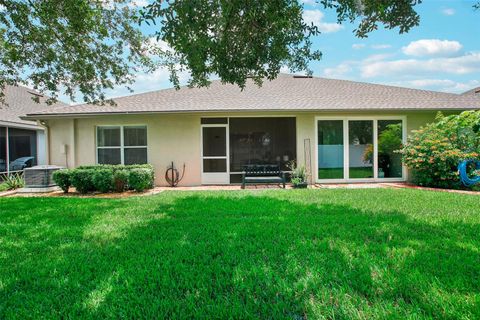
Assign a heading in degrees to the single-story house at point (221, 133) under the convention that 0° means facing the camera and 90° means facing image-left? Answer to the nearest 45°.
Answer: approximately 180°

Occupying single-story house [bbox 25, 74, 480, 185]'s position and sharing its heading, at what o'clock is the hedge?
The hedge is roughly at 8 o'clock from the single-story house.

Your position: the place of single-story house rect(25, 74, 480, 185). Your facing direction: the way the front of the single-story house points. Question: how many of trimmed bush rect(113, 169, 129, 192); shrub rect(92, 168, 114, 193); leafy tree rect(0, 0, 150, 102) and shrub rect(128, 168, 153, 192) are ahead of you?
0

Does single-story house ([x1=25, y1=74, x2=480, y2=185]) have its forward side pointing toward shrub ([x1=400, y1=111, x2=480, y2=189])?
no

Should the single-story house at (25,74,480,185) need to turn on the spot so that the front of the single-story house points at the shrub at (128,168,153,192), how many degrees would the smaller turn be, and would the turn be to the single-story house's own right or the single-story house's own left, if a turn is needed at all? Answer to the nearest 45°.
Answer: approximately 135° to the single-story house's own left

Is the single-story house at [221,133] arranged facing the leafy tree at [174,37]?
no

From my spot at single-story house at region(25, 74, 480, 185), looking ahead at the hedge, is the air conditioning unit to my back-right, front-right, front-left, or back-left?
front-right

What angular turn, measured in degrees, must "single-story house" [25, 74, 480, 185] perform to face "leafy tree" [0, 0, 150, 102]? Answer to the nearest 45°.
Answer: approximately 135° to its left

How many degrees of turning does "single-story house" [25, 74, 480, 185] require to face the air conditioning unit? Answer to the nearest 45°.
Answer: approximately 90° to its left

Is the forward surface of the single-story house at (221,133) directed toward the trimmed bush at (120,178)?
no
